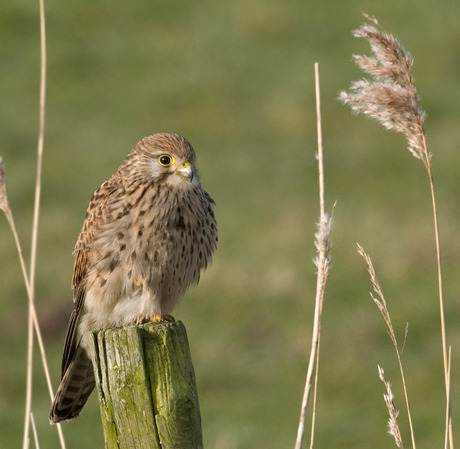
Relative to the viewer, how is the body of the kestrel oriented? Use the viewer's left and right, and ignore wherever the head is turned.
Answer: facing the viewer and to the right of the viewer
